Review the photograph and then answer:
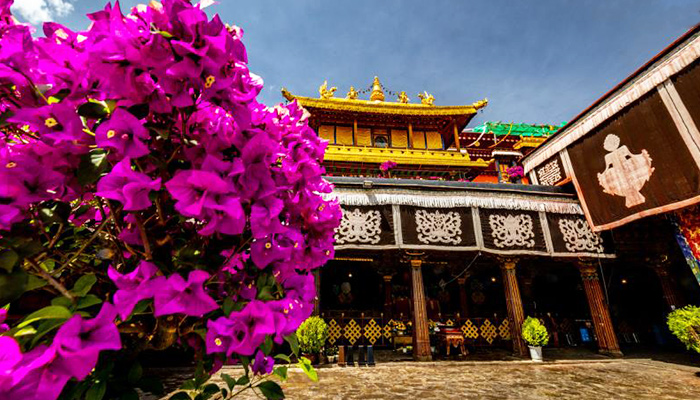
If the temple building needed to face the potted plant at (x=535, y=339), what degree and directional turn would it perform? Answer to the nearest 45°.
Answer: approximately 45° to its left

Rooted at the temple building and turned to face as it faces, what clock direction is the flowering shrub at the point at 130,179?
The flowering shrub is roughly at 12 o'clock from the temple building.

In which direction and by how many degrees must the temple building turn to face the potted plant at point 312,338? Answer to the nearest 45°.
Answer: approximately 45° to its right

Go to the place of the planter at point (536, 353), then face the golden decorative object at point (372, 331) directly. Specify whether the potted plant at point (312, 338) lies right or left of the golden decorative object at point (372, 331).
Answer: left

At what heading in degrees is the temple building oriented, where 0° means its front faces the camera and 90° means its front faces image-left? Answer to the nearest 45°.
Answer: approximately 0°

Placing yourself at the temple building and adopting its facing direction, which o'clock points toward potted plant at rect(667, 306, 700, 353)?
The potted plant is roughly at 10 o'clock from the temple building.
